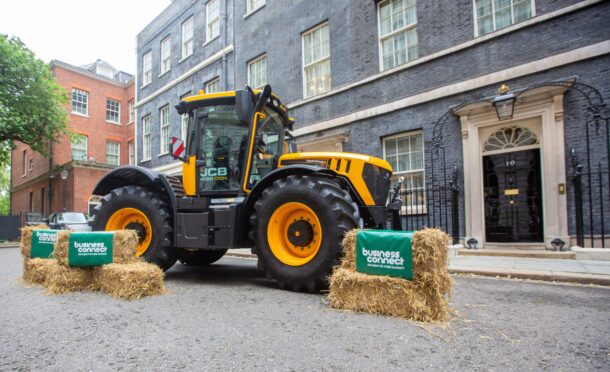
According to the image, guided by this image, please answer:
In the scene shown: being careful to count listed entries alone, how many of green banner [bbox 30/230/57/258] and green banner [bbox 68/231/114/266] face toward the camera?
2

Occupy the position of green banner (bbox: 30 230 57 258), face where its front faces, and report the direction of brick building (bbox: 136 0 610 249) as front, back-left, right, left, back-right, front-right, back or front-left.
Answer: left

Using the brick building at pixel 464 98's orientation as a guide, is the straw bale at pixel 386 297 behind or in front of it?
in front

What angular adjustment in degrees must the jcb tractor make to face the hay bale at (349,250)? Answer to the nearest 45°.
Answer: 0° — it already faces it

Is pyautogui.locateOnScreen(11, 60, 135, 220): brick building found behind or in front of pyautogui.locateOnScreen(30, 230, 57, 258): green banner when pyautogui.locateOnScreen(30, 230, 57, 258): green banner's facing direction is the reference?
behind

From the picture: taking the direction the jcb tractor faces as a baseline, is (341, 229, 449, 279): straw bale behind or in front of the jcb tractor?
in front

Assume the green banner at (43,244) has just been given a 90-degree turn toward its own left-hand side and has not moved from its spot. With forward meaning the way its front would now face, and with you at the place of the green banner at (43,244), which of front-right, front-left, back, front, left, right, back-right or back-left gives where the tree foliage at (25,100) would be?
left

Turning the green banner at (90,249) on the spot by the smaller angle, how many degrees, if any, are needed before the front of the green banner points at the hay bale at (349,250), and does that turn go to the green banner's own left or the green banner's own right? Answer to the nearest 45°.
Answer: approximately 45° to the green banner's own left

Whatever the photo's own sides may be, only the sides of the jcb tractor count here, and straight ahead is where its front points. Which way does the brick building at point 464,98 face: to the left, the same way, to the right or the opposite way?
to the right

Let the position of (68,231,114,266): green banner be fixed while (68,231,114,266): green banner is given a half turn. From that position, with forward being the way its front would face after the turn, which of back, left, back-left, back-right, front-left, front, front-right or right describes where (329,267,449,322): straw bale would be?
back-right
